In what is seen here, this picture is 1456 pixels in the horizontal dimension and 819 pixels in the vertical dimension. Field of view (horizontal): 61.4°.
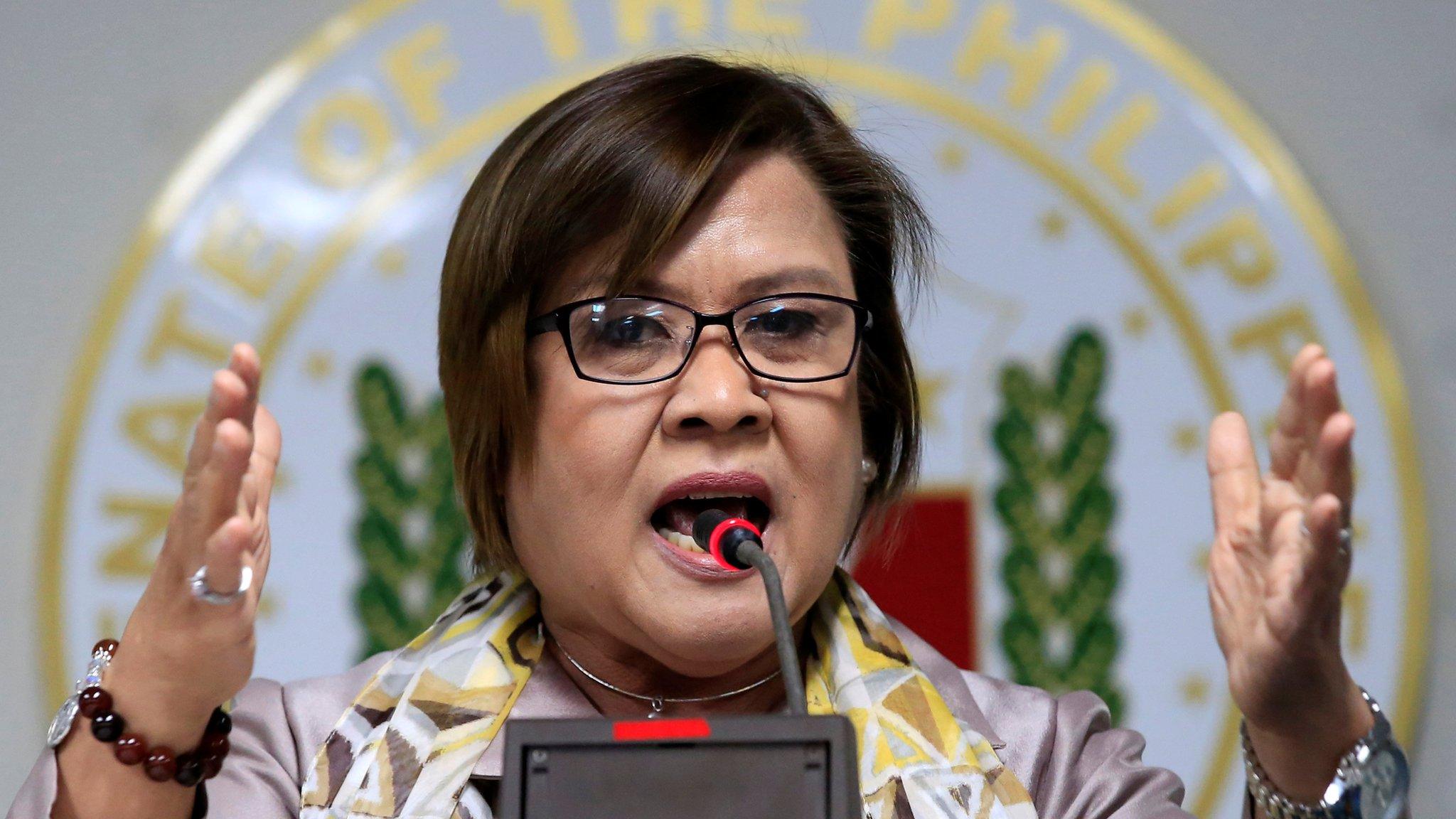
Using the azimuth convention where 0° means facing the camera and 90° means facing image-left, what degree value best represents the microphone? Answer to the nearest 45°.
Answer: approximately 135°

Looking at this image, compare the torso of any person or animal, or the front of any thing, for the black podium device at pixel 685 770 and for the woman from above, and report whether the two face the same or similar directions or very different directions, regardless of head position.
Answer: very different directions

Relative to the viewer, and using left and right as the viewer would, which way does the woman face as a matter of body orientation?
facing the viewer

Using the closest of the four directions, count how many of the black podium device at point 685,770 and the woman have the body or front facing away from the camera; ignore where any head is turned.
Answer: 1

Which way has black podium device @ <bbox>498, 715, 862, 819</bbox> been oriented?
away from the camera

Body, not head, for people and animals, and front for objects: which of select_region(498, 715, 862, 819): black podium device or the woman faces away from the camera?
the black podium device
